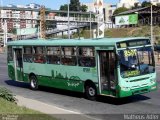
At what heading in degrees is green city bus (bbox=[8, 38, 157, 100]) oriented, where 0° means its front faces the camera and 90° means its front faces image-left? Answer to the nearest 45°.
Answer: approximately 315°
